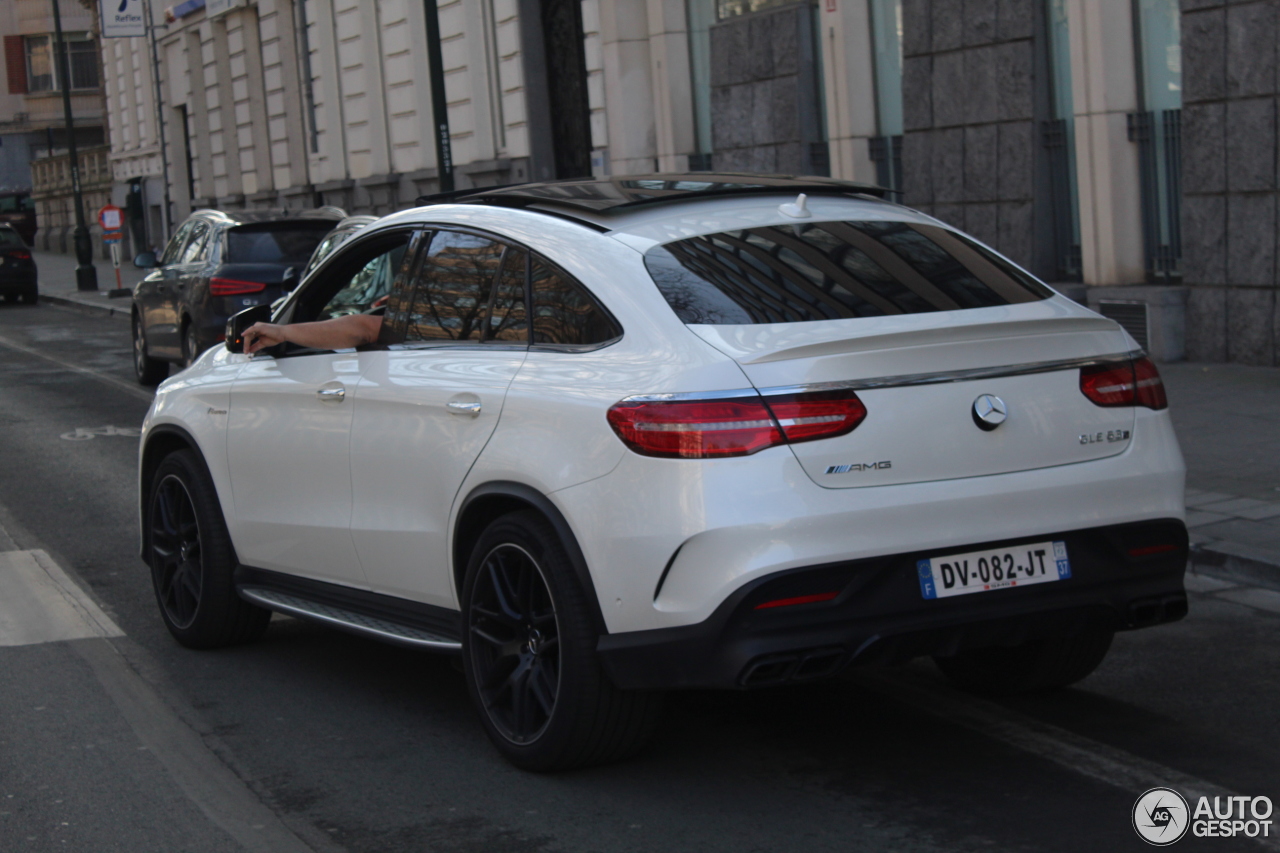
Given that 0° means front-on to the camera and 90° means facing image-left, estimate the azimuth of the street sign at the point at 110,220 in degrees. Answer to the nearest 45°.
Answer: approximately 0°

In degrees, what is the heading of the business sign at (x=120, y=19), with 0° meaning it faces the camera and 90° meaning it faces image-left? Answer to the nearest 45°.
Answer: approximately 0°

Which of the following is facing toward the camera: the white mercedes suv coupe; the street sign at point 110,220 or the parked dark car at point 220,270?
the street sign

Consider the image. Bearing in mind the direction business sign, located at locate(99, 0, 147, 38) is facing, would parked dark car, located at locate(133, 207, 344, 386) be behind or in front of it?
in front

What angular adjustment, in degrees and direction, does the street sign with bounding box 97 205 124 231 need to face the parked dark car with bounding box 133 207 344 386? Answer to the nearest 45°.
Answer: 0° — it already faces it

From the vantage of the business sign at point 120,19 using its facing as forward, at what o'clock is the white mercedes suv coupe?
The white mercedes suv coupe is roughly at 12 o'clock from the business sign.

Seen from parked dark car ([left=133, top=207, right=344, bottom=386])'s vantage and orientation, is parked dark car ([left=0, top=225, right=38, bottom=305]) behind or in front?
in front

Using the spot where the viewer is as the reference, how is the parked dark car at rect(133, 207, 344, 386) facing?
facing away from the viewer and to the left of the viewer

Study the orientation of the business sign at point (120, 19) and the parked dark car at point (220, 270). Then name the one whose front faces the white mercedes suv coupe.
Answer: the business sign

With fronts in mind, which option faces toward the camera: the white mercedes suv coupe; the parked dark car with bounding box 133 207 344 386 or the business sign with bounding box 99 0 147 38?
the business sign

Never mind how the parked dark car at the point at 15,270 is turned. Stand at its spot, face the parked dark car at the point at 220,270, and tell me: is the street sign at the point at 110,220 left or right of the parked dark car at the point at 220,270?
left

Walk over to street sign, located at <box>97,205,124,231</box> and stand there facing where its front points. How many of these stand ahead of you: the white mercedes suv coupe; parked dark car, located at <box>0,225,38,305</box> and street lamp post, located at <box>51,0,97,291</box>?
1

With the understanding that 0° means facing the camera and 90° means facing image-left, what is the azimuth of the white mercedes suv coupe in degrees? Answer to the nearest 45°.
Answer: approximately 135°

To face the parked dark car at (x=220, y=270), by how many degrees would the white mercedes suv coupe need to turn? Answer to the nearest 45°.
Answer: approximately 45° to its right
